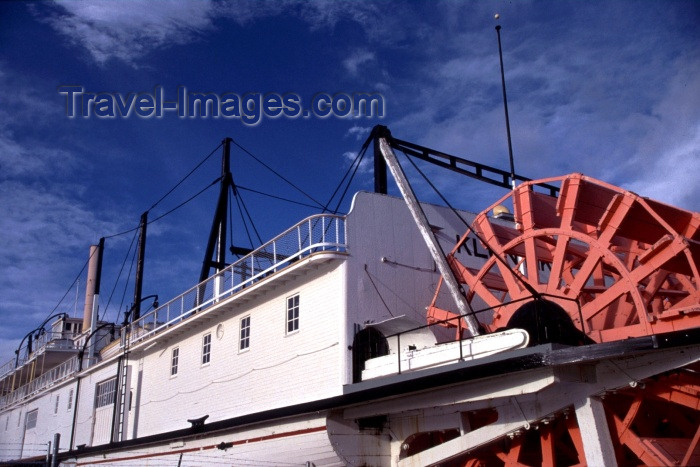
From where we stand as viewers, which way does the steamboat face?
facing away from the viewer and to the left of the viewer
